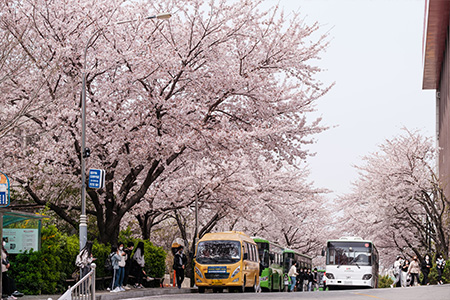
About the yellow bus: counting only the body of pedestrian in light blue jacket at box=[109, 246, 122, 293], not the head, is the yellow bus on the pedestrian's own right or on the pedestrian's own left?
on the pedestrian's own left

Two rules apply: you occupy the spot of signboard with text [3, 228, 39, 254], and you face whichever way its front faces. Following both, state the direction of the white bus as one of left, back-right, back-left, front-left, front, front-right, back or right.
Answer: back-left

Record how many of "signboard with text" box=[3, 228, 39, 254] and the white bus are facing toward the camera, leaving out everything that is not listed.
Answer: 2

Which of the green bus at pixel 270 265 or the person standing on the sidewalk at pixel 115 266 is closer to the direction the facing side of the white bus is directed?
the person standing on the sidewalk

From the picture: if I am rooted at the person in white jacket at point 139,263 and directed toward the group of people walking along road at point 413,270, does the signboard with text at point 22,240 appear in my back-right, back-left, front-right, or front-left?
back-right

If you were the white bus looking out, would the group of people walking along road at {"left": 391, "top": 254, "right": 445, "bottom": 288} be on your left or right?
on your left

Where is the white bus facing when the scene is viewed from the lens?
facing the viewer

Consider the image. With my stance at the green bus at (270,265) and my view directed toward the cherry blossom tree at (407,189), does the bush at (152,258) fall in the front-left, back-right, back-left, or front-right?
back-right

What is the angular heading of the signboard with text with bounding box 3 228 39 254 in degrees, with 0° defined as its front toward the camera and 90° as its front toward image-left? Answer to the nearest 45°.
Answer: approximately 0°

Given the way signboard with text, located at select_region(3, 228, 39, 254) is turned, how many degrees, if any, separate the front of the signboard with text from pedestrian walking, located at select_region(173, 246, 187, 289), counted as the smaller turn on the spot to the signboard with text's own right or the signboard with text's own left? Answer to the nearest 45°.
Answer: approximately 135° to the signboard with text's own left
